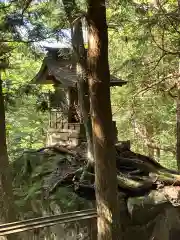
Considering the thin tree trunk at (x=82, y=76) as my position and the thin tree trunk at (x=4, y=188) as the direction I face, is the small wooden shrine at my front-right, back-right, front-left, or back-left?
back-right

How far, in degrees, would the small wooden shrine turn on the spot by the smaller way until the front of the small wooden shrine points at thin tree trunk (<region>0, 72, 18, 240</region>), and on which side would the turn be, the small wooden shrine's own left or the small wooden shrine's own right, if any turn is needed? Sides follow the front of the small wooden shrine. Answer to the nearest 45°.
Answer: approximately 45° to the small wooden shrine's own right
